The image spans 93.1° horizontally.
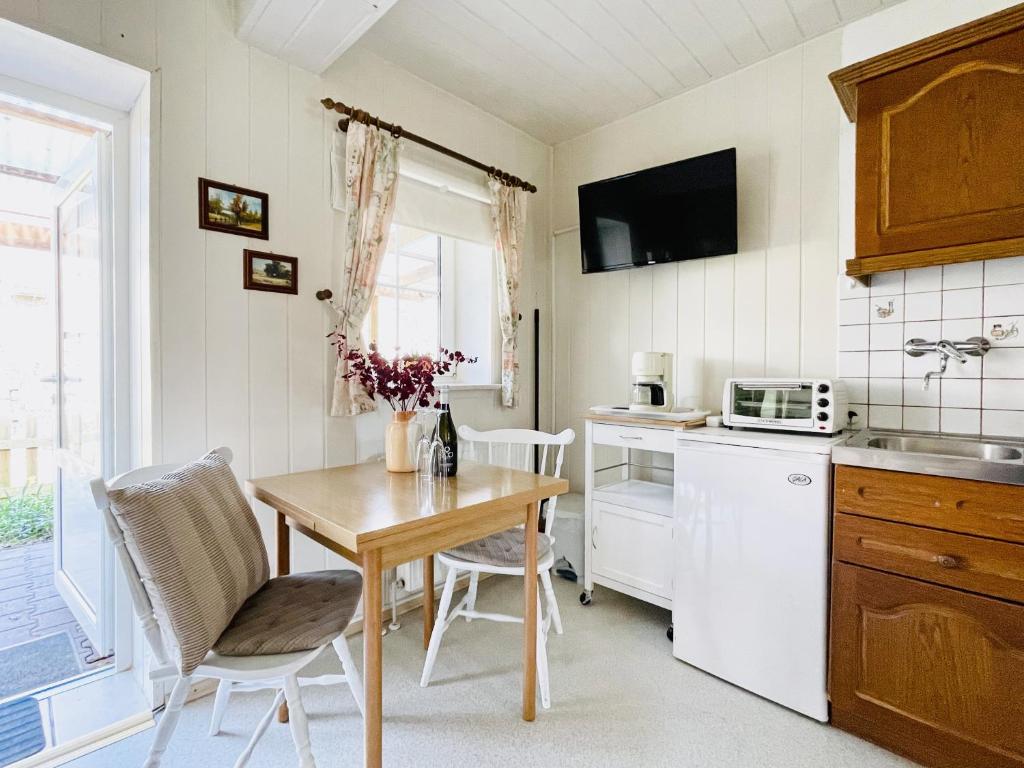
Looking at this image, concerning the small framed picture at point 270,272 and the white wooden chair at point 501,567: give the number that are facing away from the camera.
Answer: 0

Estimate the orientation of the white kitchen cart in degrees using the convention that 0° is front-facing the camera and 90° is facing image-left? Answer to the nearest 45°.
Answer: approximately 45°

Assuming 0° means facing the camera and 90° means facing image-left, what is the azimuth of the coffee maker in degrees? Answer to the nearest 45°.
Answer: approximately 45°

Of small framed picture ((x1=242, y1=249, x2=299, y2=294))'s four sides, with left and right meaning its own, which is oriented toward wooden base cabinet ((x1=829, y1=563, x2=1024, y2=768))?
front

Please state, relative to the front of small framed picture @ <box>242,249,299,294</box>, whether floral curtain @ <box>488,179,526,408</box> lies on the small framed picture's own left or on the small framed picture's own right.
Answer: on the small framed picture's own left

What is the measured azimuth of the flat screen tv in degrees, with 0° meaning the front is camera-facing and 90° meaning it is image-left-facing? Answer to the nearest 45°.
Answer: approximately 45°

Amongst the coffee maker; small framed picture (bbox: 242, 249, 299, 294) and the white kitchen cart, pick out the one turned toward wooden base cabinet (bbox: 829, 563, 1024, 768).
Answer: the small framed picture

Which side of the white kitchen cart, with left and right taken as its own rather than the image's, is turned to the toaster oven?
left

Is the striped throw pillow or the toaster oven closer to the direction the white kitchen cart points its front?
the striped throw pillow

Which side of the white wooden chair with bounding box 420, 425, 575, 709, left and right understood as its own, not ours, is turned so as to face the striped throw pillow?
front

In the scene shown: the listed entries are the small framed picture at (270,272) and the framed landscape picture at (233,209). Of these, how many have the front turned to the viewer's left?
0

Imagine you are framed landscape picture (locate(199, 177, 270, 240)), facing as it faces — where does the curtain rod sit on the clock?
The curtain rod is roughly at 10 o'clock from the framed landscape picture.
